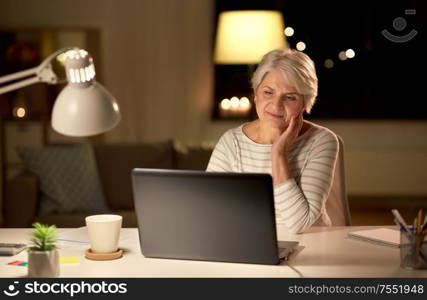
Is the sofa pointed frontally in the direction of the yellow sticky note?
yes

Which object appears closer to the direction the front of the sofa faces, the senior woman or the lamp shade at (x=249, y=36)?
the senior woman

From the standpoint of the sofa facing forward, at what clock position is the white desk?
The white desk is roughly at 12 o'clock from the sofa.

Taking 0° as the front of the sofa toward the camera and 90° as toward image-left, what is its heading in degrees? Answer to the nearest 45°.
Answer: approximately 0°

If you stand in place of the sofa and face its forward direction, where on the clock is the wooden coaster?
The wooden coaster is roughly at 12 o'clock from the sofa.

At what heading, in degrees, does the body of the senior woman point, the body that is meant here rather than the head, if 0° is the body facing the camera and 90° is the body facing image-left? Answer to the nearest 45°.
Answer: approximately 45°

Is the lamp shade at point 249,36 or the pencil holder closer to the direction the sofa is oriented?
the pencil holder

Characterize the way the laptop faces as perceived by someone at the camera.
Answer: facing away from the viewer and to the right of the viewer

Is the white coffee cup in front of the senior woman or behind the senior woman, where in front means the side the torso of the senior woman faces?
in front

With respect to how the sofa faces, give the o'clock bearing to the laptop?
The laptop is roughly at 12 o'clock from the sofa.

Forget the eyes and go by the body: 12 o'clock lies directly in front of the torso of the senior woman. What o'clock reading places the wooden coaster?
The wooden coaster is roughly at 12 o'clock from the senior woman.

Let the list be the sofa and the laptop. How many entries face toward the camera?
1
